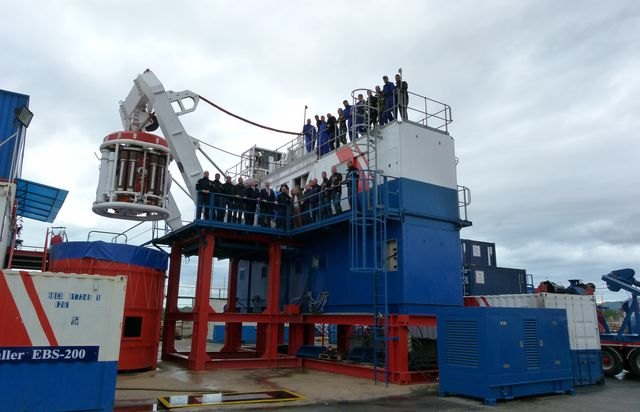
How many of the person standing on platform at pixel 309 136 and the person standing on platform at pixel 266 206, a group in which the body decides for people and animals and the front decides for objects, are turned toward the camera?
2

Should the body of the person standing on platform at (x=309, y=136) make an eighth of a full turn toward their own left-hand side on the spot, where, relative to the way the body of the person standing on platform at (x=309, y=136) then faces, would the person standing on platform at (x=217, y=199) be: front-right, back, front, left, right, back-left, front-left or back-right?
right

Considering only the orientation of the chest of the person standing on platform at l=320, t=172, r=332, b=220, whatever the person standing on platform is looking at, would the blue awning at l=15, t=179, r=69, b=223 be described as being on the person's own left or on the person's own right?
on the person's own right

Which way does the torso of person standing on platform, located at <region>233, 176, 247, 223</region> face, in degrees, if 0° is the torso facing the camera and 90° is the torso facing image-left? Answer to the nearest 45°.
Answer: approximately 0°

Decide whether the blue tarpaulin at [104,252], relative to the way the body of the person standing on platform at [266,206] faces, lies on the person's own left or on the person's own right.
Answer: on the person's own right

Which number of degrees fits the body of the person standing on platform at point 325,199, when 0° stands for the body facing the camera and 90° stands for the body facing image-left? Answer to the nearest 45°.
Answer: approximately 45°

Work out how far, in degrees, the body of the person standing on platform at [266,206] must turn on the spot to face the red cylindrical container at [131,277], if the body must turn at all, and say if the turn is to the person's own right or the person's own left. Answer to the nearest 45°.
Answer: approximately 90° to the person's own right

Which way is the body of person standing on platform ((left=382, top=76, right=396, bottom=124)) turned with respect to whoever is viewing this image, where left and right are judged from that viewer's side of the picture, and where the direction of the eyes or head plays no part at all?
facing the viewer and to the left of the viewer
